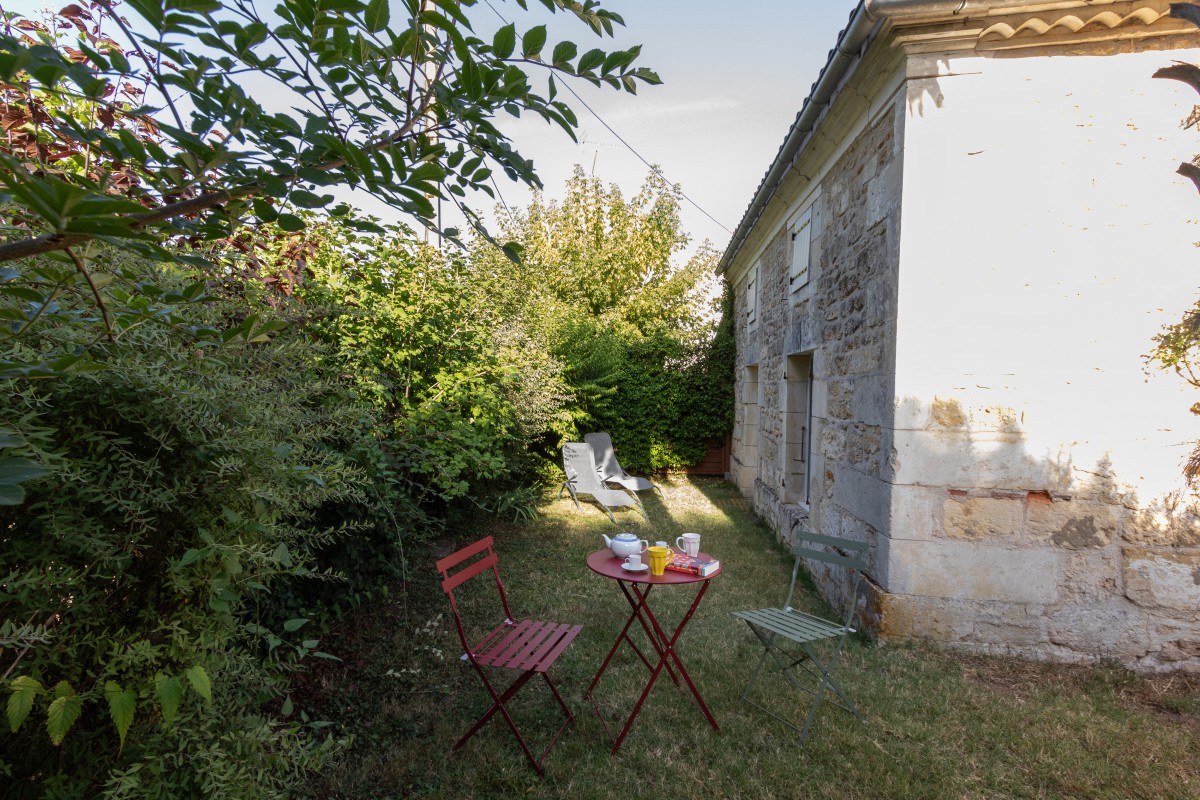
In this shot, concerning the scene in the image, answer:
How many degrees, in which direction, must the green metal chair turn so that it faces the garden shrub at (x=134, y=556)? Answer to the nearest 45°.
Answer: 0° — it already faces it

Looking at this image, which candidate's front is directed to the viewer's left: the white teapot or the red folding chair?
the white teapot

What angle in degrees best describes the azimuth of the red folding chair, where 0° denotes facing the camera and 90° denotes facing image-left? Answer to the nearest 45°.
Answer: approximately 315°

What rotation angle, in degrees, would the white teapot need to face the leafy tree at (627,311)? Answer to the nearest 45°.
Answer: approximately 90° to its right

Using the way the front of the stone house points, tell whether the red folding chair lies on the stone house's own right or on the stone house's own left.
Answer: on the stone house's own left

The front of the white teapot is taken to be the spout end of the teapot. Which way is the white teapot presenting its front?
to the viewer's left

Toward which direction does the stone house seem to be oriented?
to the viewer's left

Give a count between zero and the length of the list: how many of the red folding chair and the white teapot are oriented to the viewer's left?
1

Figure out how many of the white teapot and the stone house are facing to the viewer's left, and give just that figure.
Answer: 2

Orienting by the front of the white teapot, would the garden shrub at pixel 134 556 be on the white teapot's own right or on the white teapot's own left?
on the white teapot's own left
